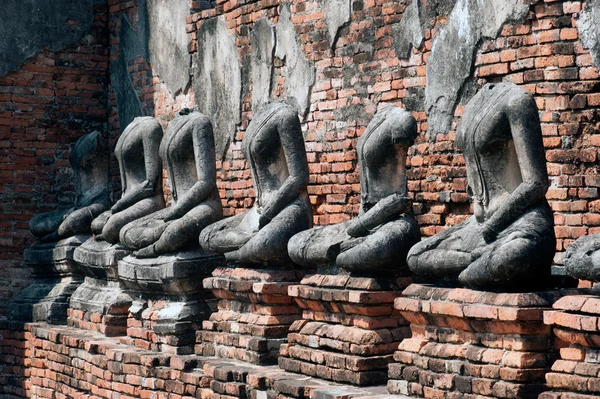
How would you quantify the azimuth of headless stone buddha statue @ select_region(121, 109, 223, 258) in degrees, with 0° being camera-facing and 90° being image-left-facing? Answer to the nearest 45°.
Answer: approximately 45°

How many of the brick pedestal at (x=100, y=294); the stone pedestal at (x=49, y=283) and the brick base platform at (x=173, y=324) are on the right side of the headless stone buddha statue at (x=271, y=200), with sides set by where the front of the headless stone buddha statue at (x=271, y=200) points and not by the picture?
3

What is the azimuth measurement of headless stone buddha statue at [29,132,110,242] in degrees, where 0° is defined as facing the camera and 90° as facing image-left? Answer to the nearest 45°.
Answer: approximately 45°

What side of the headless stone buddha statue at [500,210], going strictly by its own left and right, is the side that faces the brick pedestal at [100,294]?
right

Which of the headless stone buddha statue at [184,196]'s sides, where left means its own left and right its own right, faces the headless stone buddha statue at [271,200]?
left
